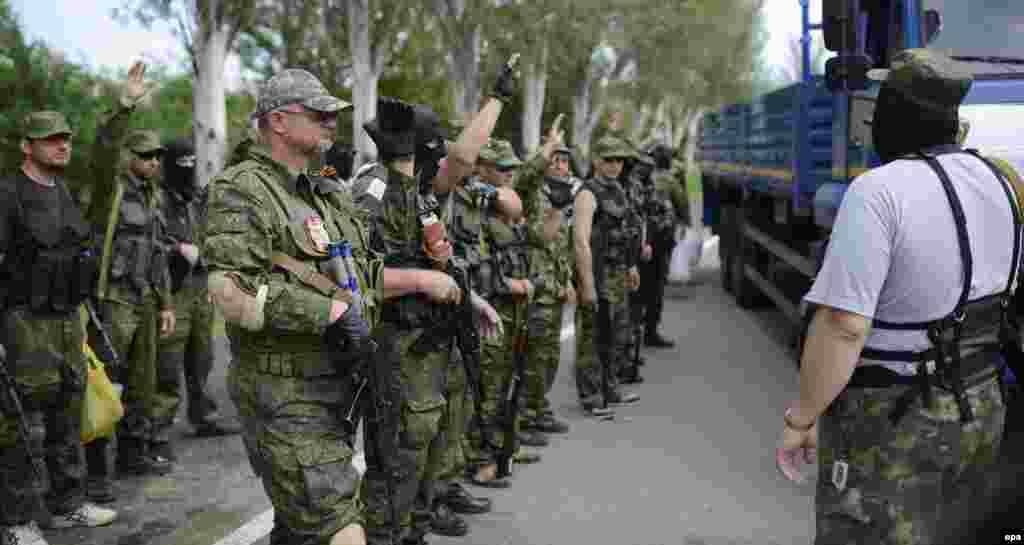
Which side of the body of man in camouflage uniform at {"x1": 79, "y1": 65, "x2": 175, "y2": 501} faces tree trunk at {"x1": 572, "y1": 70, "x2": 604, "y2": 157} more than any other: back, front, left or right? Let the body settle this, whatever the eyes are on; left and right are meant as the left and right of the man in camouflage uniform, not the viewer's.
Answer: left

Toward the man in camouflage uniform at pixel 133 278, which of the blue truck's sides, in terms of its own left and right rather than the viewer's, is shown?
right

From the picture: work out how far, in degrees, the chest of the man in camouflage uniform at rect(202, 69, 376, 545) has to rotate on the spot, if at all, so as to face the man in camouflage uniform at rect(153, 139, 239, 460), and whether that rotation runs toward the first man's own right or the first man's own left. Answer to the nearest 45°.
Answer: approximately 135° to the first man's own left

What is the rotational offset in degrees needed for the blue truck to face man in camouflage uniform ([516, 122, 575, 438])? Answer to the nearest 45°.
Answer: approximately 135° to its right

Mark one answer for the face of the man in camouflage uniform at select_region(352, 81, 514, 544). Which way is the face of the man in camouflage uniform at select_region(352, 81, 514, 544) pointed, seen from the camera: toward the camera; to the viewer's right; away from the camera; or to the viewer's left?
to the viewer's right

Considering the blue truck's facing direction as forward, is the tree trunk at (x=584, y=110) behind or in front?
behind

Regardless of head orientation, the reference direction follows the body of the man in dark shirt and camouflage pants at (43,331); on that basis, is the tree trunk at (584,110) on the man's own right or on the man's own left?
on the man's own left

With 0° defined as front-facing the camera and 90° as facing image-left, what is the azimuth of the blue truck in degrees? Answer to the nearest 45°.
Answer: approximately 315°

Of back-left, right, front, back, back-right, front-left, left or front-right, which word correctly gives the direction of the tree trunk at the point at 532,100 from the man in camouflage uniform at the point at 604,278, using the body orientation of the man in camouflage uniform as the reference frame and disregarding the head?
back-left

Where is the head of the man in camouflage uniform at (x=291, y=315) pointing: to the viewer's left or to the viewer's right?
to the viewer's right

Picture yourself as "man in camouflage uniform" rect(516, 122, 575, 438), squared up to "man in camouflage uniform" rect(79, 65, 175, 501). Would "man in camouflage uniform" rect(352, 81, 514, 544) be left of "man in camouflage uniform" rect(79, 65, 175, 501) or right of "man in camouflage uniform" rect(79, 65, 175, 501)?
left

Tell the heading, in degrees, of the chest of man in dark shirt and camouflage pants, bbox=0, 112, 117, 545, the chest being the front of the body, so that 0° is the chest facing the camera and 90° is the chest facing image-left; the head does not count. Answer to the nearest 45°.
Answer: approximately 315°
